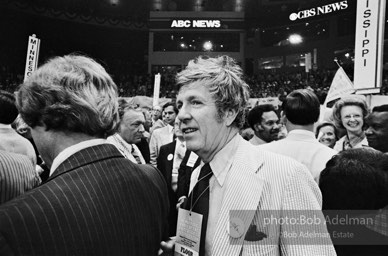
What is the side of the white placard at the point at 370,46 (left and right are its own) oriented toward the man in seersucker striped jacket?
front

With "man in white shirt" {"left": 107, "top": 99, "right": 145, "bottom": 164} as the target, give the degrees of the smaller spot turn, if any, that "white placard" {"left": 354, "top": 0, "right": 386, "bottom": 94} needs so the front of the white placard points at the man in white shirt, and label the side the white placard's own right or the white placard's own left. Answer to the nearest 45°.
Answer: approximately 45° to the white placard's own right

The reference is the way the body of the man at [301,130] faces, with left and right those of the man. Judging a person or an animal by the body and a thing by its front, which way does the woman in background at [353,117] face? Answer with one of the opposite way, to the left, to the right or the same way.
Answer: the opposite way

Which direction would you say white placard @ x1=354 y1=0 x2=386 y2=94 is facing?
toward the camera

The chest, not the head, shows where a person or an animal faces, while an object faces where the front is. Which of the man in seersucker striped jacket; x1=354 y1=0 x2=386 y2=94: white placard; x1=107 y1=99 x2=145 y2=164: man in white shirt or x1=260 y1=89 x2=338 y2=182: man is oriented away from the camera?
the man

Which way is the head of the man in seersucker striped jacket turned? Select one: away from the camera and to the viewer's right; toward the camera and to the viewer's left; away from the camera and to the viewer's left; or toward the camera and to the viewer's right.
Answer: toward the camera and to the viewer's left

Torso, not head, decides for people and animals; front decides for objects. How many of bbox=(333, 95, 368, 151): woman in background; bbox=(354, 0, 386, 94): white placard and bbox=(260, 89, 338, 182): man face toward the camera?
2

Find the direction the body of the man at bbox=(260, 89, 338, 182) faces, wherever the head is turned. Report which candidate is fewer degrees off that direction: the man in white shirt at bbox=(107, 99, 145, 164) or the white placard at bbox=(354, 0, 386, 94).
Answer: the white placard

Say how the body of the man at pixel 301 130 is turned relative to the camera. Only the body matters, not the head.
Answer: away from the camera

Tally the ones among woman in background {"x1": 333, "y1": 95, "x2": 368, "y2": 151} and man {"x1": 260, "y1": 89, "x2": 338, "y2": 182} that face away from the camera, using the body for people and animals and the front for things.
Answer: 1
